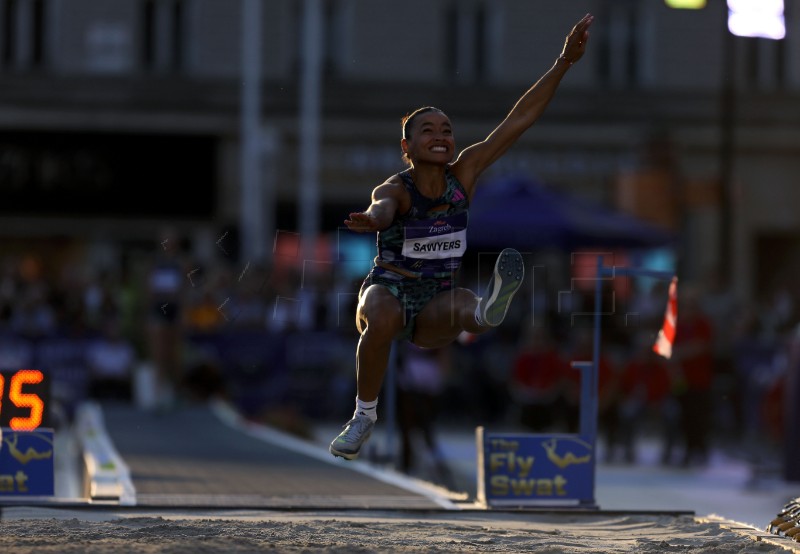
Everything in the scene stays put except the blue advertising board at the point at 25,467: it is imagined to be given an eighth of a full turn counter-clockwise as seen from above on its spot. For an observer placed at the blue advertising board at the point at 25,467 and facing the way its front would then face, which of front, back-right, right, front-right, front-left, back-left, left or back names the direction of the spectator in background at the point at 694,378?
left

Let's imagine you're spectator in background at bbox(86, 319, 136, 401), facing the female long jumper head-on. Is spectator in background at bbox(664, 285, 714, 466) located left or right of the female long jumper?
left

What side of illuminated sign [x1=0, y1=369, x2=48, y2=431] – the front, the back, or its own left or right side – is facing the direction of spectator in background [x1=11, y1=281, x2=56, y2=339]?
back

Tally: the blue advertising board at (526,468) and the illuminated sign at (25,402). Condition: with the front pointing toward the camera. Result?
2

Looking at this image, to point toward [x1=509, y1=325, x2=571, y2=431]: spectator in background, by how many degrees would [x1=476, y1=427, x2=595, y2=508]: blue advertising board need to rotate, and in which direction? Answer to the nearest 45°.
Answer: approximately 180°

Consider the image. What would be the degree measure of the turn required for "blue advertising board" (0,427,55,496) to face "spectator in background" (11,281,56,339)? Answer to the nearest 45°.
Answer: approximately 180°

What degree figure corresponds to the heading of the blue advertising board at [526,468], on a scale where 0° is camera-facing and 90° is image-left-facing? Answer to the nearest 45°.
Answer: approximately 0°

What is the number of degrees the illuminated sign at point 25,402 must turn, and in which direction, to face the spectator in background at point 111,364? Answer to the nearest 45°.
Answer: approximately 180°

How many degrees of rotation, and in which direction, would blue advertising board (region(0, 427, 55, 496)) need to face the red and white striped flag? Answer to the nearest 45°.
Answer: approximately 90° to its left

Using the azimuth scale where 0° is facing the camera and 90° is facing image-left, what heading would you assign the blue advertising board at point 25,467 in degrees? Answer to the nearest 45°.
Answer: approximately 0°

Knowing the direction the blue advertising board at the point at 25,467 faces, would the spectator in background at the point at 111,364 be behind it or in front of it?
behind

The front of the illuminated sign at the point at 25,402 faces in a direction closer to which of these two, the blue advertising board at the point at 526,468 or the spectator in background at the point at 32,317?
the blue advertising board
